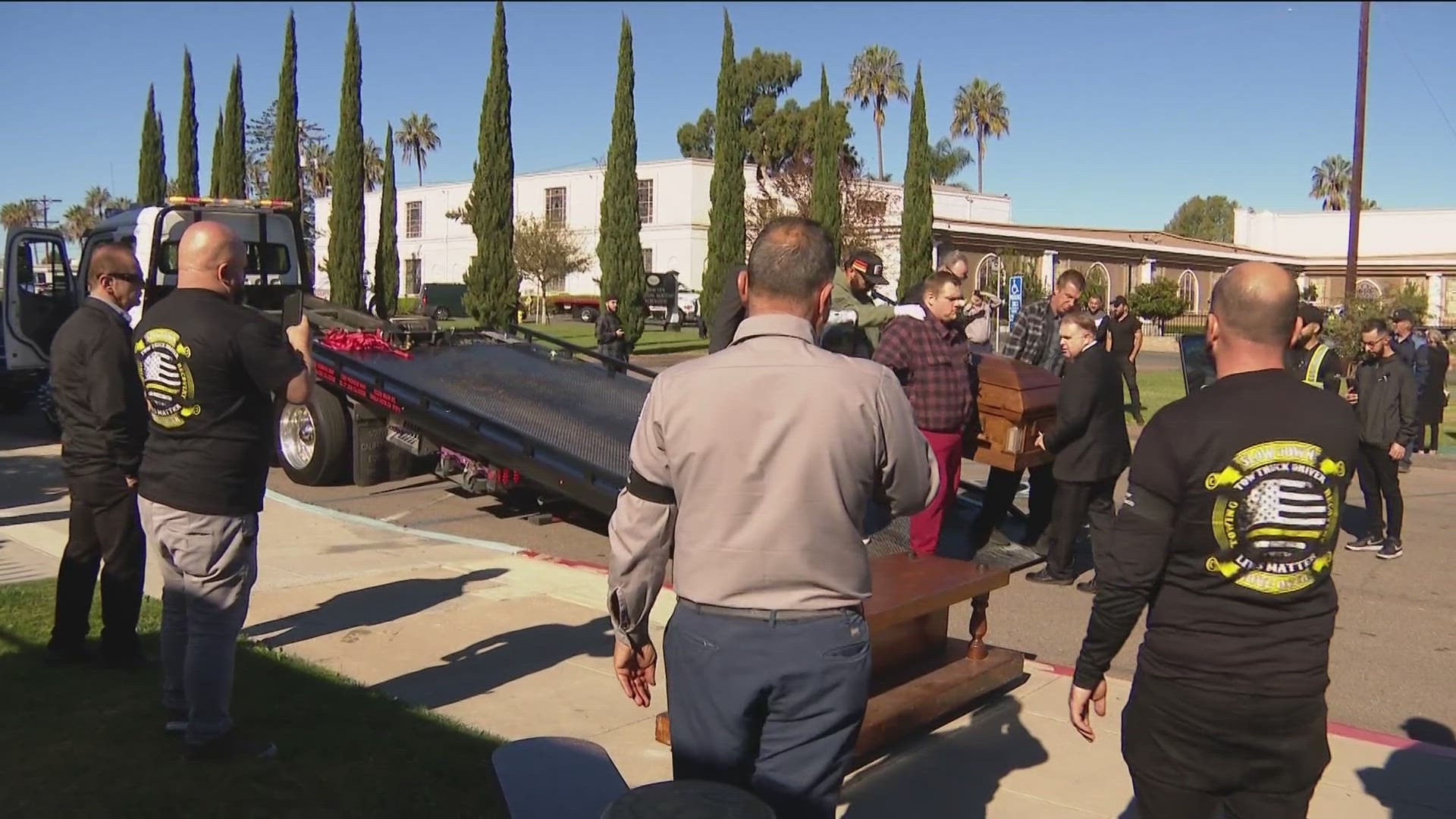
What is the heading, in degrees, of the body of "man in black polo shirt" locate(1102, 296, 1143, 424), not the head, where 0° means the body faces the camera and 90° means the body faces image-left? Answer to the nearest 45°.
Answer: approximately 45°

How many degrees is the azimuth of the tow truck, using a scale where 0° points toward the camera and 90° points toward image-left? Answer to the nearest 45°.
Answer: approximately 135°

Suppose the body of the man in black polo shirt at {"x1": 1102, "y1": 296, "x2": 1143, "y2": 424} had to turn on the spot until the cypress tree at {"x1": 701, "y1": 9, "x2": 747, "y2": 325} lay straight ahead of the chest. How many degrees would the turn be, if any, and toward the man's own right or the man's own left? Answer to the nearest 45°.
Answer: approximately 90° to the man's own right

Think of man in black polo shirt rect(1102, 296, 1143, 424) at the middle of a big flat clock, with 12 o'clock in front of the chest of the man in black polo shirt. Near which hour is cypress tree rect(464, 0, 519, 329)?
The cypress tree is roughly at 3 o'clock from the man in black polo shirt.

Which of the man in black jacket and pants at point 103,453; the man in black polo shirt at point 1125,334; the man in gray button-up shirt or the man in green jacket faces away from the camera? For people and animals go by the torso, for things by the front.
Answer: the man in gray button-up shirt

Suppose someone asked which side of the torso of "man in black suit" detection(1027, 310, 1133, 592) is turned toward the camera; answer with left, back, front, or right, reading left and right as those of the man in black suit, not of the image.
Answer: left

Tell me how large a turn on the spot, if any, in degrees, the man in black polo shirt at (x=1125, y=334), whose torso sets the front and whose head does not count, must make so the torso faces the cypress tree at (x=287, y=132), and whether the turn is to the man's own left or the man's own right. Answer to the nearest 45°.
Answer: approximately 90° to the man's own right

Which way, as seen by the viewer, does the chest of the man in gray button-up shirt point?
away from the camera

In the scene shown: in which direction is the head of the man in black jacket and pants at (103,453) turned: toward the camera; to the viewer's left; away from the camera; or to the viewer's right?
to the viewer's right

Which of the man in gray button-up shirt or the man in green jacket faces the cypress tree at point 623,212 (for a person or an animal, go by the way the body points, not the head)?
the man in gray button-up shirt

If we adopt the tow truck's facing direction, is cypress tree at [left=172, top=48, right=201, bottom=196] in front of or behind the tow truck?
in front

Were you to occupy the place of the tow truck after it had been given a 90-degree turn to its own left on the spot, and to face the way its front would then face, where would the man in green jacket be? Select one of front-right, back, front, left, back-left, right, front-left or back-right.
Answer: left

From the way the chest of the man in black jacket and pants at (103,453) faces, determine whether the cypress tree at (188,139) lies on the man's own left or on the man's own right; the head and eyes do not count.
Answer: on the man's own left

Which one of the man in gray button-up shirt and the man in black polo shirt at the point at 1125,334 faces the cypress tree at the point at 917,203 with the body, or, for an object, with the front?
the man in gray button-up shirt
